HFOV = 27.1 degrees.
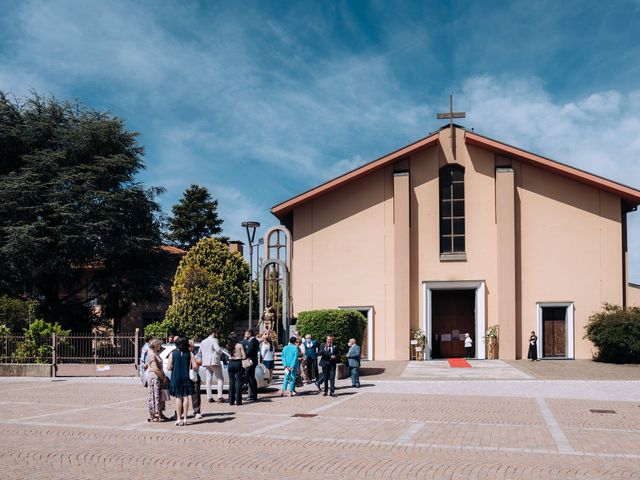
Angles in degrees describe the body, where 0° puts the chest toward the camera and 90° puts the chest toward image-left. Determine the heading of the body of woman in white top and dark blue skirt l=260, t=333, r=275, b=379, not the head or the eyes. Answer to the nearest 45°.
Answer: approximately 45°

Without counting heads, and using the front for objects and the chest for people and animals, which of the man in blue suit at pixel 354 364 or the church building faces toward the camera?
the church building

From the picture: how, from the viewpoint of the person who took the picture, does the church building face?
facing the viewer

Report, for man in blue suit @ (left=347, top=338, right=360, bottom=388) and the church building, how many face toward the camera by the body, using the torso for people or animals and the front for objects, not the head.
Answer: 1

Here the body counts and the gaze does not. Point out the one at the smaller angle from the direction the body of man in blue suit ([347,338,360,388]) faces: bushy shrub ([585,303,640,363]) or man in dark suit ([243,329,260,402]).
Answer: the man in dark suit

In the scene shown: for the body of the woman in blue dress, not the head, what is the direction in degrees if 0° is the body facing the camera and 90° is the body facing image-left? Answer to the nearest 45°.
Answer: approximately 180°

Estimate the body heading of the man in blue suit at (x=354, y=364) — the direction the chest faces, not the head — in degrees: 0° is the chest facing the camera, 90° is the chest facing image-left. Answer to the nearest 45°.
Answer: approximately 90°

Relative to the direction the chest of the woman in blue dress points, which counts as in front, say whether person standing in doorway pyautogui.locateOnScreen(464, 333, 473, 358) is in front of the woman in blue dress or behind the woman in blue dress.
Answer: in front
